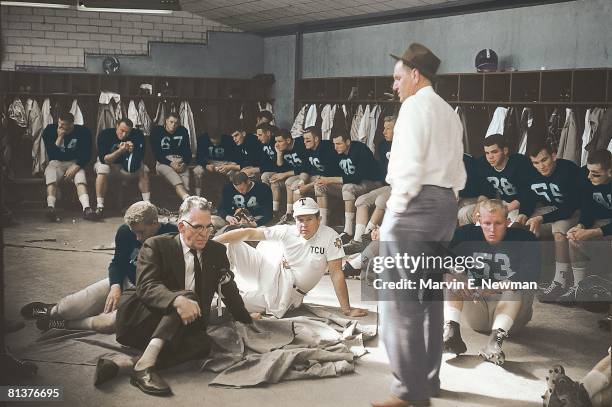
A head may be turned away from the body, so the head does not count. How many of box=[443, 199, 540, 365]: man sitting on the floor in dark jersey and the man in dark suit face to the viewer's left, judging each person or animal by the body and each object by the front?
0

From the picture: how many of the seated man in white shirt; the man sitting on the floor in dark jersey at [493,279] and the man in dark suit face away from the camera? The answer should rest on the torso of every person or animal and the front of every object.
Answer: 0

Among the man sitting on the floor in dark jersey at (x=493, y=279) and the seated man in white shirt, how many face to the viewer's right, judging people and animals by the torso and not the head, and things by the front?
0

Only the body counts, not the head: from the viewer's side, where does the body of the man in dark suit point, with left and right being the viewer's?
facing the viewer and to the right of the viewer

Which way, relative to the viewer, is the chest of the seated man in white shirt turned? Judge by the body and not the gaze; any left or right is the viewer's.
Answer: facing the viewer and to the left of the viewer

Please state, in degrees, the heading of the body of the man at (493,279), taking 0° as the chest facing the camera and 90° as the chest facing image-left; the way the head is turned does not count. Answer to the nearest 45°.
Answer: approximately 0°

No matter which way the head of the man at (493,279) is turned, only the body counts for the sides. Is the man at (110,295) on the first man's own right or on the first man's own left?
on the first man's own right
